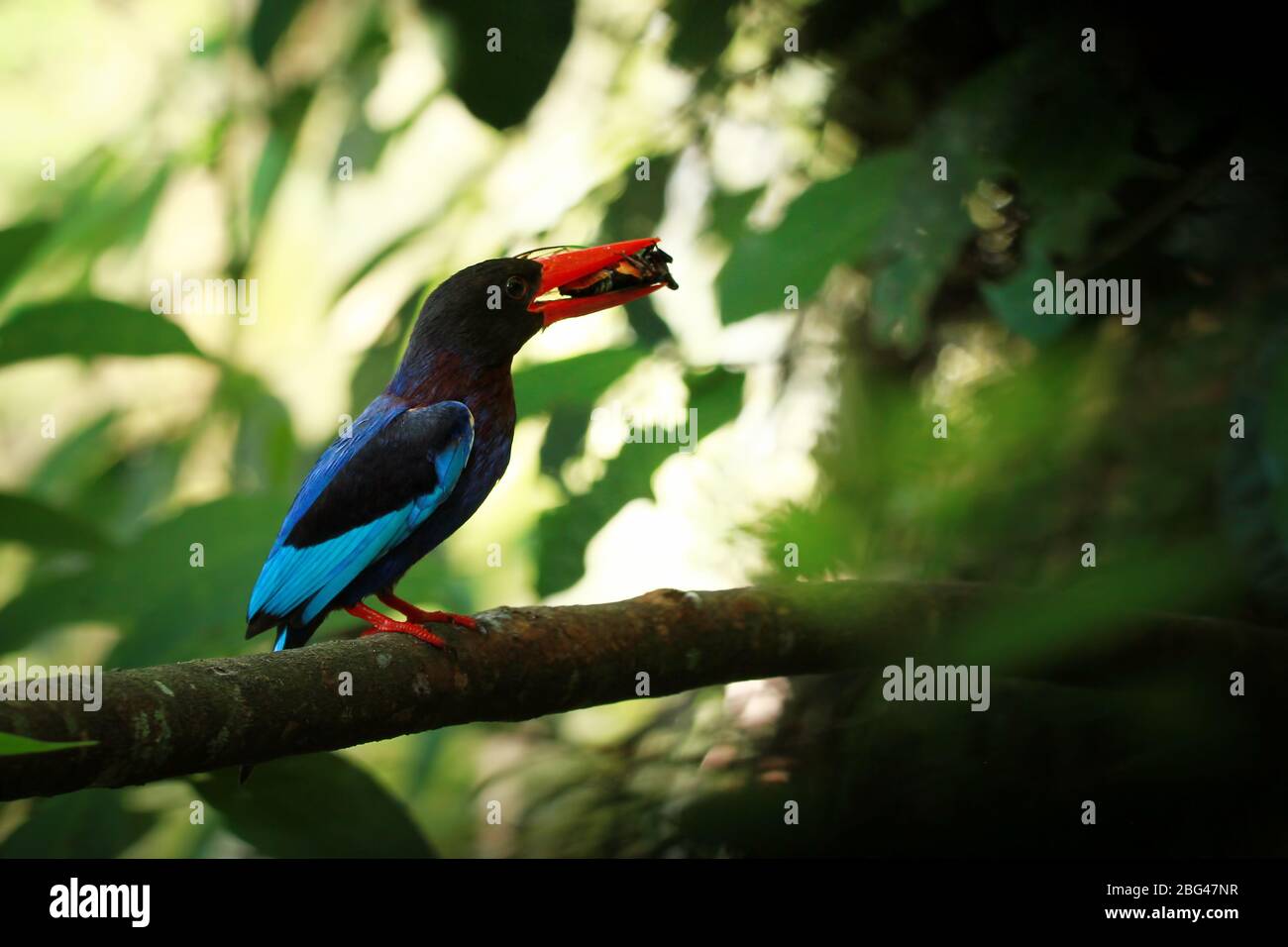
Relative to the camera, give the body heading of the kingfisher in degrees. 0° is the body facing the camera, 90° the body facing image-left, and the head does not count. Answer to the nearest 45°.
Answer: approximately 270°

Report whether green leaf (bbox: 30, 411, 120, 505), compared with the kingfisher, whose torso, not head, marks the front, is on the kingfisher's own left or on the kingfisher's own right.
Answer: on the kingfisher's own left
